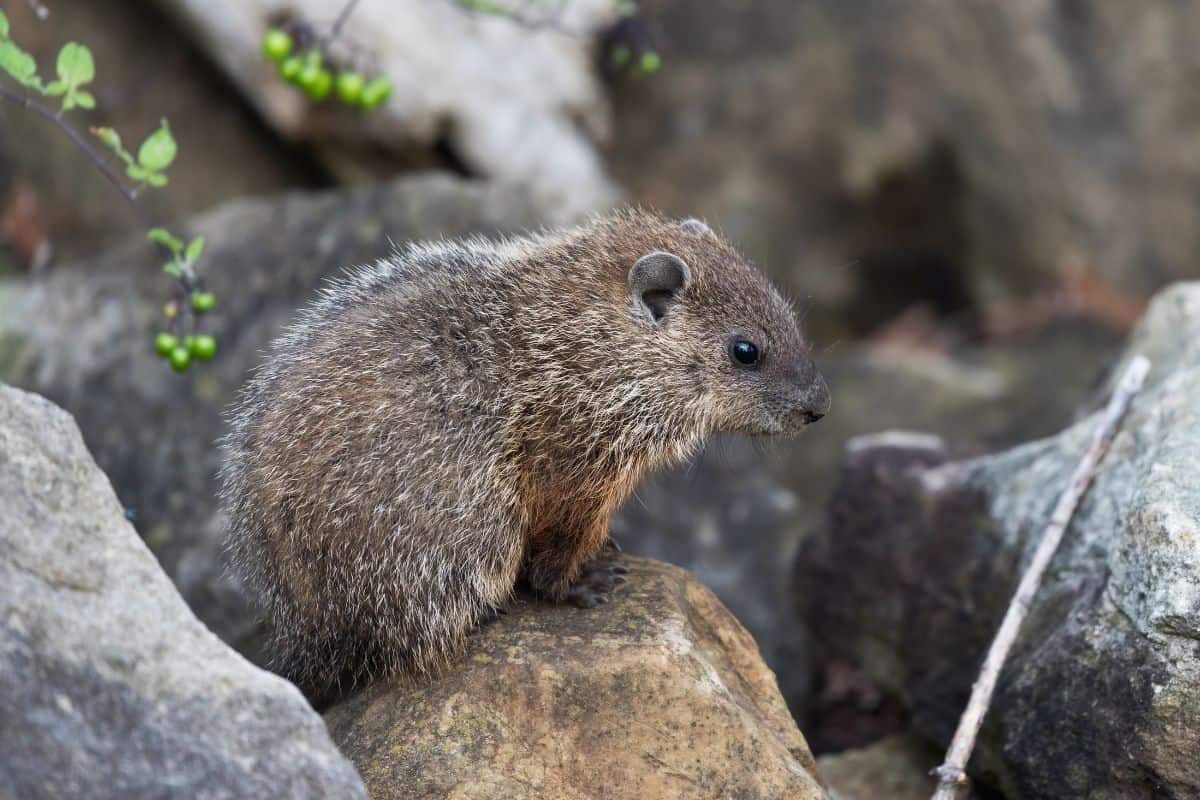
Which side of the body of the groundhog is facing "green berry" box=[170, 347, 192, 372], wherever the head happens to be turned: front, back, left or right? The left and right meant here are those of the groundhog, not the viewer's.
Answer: back

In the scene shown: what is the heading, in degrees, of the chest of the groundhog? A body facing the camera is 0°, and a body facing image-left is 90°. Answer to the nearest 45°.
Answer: approximately 270°

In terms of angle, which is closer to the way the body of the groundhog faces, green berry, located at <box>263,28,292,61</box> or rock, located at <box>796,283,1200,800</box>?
the rock

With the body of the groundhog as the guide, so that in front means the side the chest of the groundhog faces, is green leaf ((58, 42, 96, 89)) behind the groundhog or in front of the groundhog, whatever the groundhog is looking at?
behind

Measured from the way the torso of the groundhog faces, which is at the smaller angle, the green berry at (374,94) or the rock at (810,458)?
the rock

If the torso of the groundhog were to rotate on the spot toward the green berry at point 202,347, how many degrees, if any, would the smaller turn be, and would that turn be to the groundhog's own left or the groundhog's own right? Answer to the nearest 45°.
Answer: approximately 180°

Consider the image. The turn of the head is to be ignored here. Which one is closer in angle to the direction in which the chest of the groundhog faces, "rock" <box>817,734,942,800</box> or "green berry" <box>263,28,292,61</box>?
the rock

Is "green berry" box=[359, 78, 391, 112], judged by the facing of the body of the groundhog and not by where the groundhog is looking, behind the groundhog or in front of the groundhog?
behind

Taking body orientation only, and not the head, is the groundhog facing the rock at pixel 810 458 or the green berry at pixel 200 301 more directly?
the rock

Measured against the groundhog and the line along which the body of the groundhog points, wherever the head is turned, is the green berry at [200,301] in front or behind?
behind

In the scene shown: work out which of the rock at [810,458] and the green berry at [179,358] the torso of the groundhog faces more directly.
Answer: the rock
